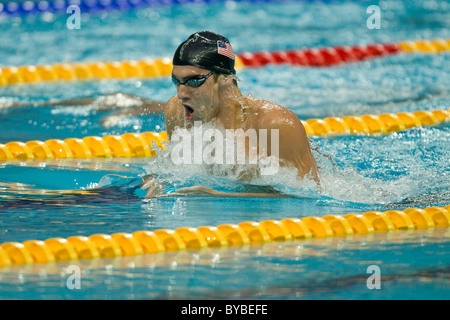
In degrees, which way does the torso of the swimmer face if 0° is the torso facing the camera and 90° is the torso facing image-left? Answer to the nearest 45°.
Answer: approximately 45°

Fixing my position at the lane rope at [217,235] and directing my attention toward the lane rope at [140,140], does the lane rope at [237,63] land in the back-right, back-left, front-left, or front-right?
front-right

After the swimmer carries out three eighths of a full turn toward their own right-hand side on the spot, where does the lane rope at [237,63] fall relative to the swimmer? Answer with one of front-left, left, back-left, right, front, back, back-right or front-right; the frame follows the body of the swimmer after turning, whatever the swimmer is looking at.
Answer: front
